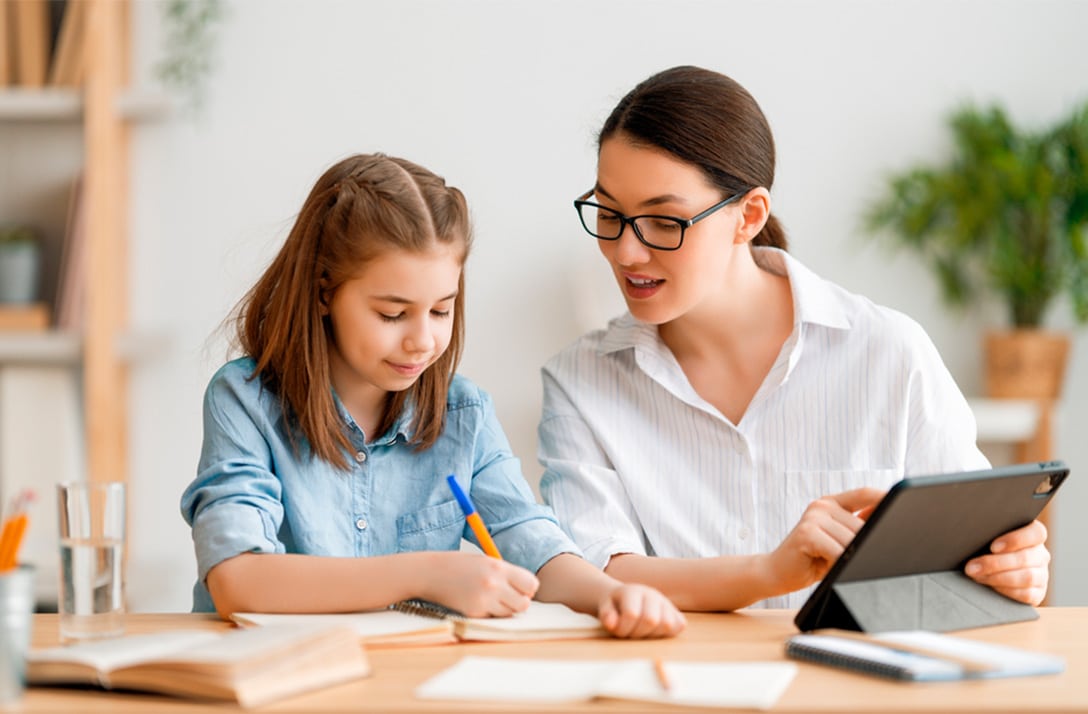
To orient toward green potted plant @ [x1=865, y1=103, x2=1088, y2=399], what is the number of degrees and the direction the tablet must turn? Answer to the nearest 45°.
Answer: approximately 45° to its right

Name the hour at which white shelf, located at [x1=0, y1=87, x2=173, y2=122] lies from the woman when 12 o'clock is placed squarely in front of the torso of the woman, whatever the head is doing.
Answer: The white shelf is roughly at 4 o'clock from the woman.

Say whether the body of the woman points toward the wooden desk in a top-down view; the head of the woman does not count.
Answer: yes

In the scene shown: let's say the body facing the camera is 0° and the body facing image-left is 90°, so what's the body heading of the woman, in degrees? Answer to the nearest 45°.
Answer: approximately 0°

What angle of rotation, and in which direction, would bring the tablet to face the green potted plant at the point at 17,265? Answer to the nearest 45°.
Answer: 0° — it already faces it

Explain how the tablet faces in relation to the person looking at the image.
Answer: facing away from the viewer and to the left of the viewer
